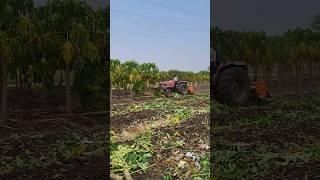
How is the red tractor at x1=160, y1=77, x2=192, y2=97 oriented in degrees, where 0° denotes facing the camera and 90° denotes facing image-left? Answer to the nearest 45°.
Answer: approximately 45°
